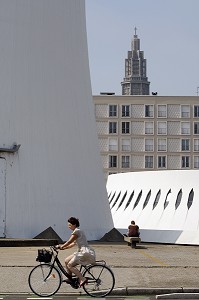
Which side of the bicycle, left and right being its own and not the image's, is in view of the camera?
left

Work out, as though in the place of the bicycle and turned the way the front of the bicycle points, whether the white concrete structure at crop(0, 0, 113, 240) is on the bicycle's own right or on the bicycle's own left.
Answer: on the bicycle's own right

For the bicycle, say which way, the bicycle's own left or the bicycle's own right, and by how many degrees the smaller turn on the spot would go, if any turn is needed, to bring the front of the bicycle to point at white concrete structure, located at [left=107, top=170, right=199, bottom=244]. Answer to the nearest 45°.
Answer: approximately 90° to the bicycle's own right
